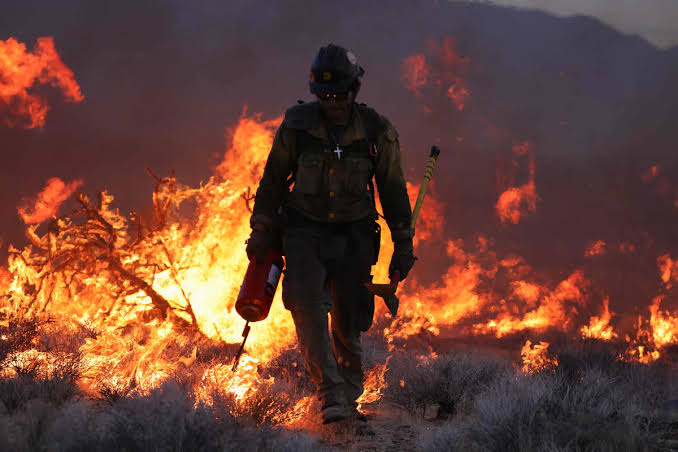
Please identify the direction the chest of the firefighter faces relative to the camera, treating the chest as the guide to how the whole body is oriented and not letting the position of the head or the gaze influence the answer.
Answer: toward the camera

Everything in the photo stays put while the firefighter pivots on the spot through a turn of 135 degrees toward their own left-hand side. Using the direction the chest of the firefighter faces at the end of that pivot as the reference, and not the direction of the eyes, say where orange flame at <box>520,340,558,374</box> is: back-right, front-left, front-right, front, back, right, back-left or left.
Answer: front

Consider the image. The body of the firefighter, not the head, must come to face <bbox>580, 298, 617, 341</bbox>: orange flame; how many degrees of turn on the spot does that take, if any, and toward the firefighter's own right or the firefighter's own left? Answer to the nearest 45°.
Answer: approximately 135° to the firefighter's own left
